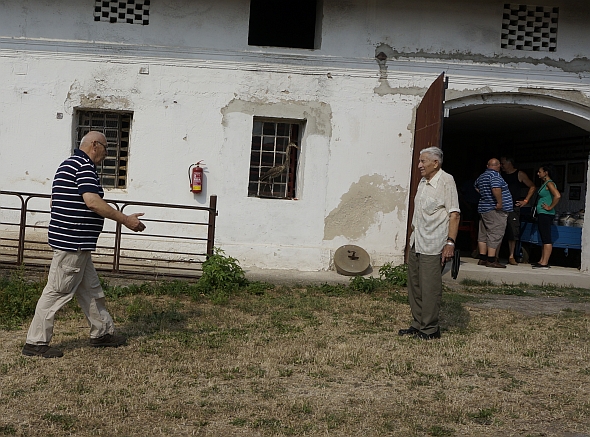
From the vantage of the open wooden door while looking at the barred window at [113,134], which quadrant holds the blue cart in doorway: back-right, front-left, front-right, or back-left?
back-right

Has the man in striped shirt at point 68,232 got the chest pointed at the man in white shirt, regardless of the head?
yes

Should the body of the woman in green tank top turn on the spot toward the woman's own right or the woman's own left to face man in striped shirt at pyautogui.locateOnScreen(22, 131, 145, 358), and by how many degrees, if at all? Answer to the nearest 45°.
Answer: approximately 45° to the woman's own left

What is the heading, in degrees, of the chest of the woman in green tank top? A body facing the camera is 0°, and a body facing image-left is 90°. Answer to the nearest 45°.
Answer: approximately 90°

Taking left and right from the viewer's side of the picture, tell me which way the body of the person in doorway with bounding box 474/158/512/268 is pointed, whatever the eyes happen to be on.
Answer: facing away from the viewer and to the right of the viewer

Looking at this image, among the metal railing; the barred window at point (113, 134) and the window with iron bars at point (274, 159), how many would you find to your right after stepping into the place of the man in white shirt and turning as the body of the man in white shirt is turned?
3

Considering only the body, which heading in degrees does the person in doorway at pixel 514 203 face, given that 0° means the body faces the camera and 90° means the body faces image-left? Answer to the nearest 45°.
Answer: approximately 45°

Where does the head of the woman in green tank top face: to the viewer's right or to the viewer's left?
to the viewer's left

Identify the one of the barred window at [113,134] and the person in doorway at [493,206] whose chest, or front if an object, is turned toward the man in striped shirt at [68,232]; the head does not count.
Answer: the barred window

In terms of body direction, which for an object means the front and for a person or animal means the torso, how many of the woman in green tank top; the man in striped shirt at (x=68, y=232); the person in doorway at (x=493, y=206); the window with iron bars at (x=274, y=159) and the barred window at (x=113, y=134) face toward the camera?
2
